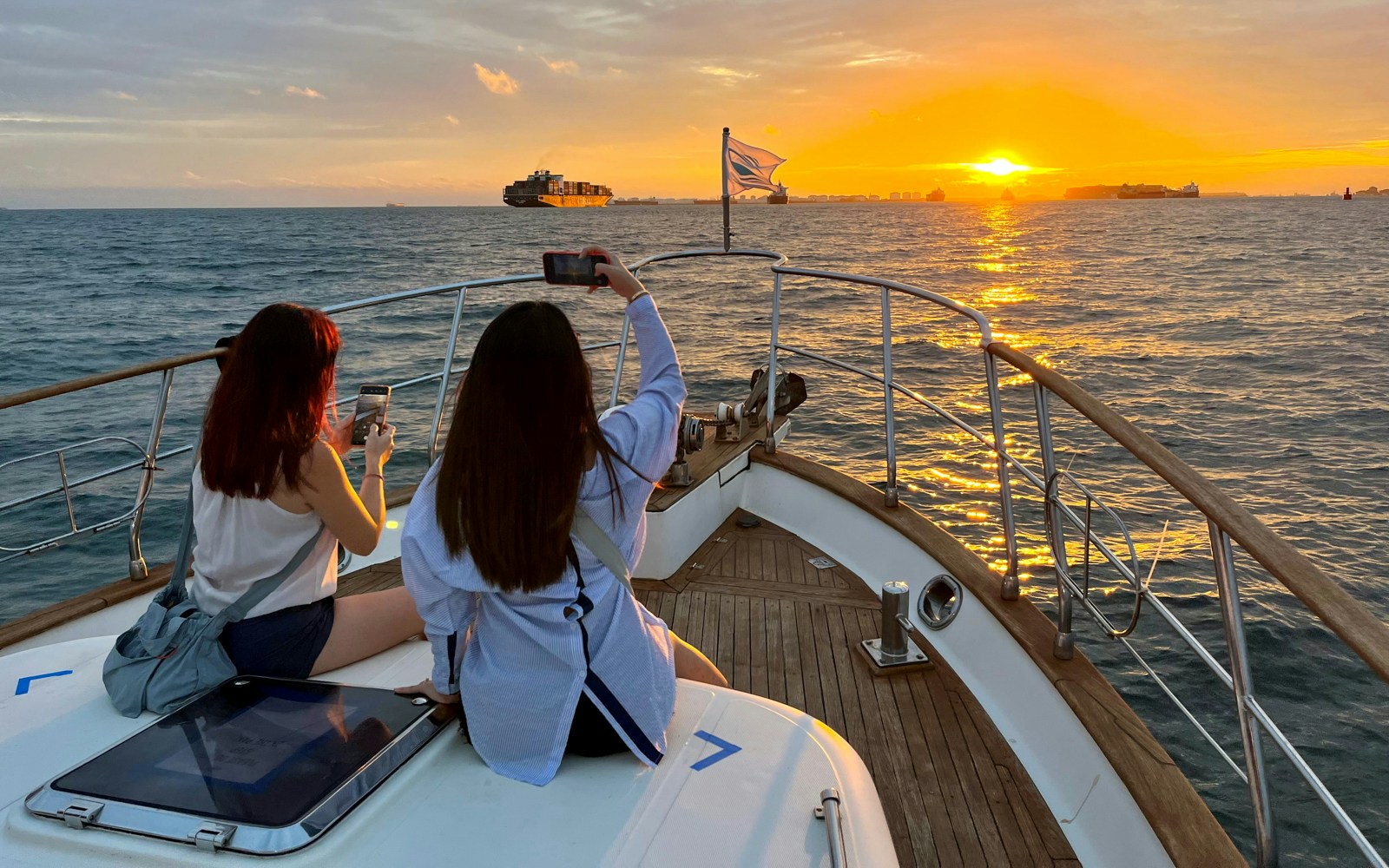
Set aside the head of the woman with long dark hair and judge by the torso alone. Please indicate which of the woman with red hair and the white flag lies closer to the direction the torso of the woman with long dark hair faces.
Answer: the white flag

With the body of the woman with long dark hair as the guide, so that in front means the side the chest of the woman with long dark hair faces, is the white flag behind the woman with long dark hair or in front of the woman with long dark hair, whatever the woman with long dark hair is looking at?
in front

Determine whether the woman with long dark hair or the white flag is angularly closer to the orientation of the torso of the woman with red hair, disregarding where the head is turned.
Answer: the white flag

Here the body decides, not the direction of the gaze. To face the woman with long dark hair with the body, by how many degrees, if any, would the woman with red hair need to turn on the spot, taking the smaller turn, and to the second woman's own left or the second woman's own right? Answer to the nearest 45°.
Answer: approximately 90° to the second woman's own right

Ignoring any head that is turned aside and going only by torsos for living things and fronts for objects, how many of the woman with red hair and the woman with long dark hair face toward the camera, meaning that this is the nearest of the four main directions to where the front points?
0

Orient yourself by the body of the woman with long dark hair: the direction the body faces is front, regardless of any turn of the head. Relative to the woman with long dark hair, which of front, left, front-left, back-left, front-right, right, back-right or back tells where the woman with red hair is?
front-left

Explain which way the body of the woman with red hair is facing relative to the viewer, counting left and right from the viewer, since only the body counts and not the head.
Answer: facing away from the viewer and to the right of the viewer

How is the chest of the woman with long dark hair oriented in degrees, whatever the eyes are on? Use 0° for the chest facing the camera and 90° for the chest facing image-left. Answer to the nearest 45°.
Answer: approximately 180°

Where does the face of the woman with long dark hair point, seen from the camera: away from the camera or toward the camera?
away from the camera

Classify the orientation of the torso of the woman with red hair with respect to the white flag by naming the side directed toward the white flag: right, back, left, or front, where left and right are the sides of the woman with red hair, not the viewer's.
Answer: front
